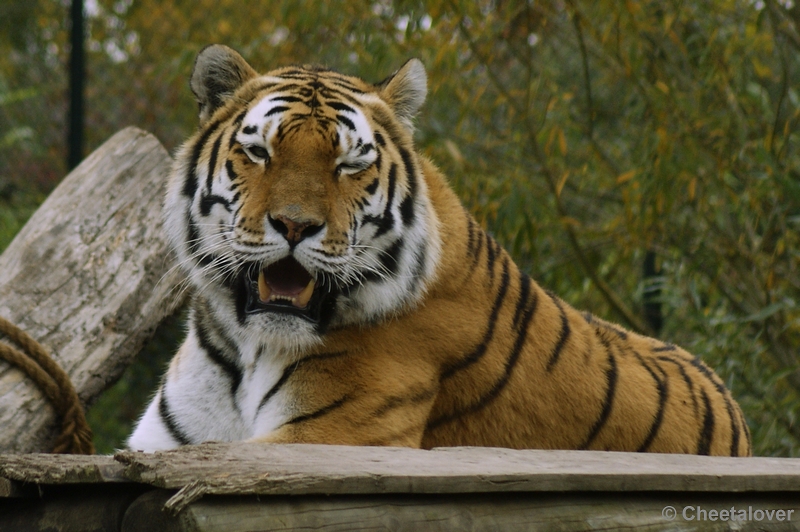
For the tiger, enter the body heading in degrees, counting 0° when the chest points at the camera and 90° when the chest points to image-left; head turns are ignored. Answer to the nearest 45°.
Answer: approximately 45°

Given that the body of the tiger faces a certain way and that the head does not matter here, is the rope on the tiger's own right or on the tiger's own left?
on the tiger's own right

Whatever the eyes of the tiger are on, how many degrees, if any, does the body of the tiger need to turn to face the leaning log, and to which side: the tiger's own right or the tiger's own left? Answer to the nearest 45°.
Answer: approximately 90° to the tiger's own right
